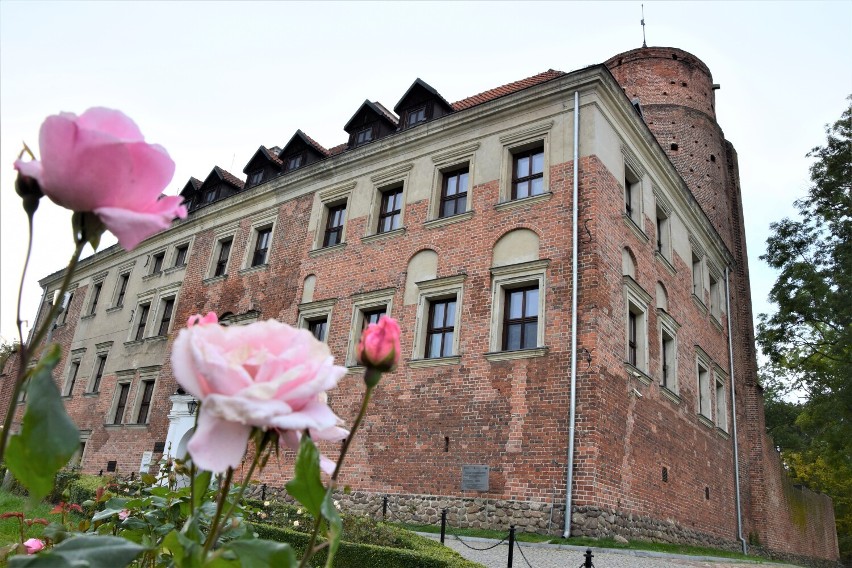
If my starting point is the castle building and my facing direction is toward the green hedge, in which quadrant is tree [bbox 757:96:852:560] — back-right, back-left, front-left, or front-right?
back-left

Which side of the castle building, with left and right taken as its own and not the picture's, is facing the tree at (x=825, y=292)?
back

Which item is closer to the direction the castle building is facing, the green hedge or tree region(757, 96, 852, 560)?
the green hedge

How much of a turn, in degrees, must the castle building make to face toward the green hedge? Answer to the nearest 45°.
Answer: approximately 45° to its left

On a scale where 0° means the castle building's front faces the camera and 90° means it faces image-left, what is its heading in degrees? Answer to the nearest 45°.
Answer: approximately 45°
